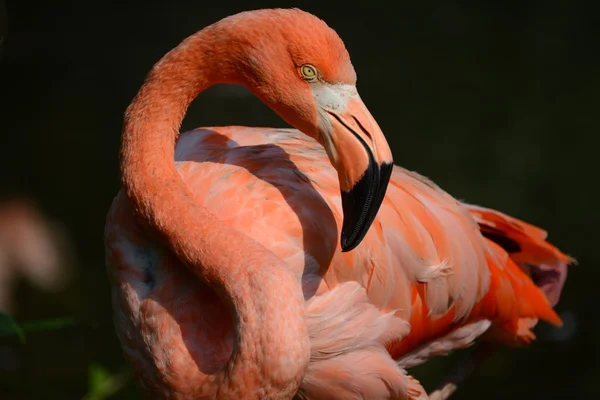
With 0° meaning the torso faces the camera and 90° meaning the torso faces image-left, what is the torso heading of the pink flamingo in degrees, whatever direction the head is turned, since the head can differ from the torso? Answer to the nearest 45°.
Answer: approximately 45°
